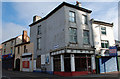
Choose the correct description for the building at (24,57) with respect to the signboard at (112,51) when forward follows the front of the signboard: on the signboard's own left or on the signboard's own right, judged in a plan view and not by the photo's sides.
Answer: on the signboard's own right

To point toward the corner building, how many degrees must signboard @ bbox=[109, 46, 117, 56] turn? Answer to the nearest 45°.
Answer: approximately 45° to its right

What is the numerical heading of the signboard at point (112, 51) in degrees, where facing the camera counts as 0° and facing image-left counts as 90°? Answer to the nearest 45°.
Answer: approximately 0°

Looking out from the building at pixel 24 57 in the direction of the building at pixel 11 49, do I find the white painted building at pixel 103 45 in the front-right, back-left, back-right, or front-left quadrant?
back-right
